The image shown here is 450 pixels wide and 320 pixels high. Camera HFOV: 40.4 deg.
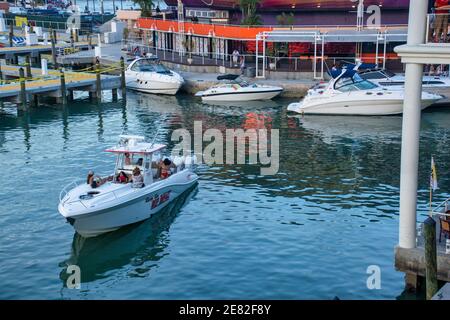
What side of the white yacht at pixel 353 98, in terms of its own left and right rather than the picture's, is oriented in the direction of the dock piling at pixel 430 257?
right

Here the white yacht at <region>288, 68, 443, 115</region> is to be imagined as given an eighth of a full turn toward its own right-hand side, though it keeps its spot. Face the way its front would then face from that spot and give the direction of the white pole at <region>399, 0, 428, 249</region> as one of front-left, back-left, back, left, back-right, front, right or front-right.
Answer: front-right

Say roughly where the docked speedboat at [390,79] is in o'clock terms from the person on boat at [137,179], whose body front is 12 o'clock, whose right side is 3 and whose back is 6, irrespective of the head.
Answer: The docked speedboat is roughly at 6 o'clock from the person on boat.

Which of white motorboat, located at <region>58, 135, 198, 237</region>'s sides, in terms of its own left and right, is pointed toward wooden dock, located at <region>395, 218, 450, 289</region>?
left

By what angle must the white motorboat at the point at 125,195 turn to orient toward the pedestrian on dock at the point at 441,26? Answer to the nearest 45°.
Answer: approximately 180°

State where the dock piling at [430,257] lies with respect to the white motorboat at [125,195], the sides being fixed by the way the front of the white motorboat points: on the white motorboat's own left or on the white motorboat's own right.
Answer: on the white motorboat's own left

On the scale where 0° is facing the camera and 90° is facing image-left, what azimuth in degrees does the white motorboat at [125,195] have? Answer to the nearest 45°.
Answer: approximately 45°

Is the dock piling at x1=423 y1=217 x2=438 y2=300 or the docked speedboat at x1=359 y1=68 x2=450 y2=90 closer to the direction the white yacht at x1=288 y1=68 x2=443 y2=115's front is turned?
the docked speedboat

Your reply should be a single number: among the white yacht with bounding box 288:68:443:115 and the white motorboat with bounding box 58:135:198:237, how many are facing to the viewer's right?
1

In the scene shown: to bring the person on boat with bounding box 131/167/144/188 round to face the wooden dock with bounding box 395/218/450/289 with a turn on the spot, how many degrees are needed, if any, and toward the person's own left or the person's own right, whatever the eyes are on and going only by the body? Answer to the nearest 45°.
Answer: approximately 90° to the person's own left

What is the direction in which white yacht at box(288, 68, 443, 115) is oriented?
to the viewer's right
